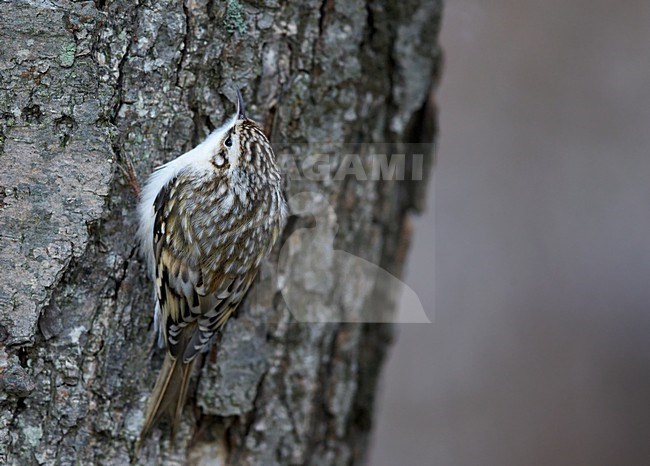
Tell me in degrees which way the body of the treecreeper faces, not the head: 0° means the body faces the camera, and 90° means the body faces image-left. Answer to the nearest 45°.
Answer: approximately 135°
